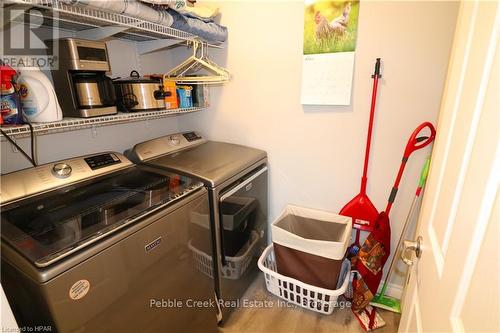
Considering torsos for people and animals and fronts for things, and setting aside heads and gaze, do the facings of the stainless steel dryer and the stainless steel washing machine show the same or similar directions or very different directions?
same or similar directions

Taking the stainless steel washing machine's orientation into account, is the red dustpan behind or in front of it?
in front

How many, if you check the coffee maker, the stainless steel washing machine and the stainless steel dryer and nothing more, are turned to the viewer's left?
0

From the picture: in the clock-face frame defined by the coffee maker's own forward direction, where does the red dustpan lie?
The red dustpan is roughly at 11 o'clock from the coffee maker.

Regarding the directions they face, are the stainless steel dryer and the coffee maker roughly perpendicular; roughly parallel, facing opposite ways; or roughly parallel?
roughly parallel

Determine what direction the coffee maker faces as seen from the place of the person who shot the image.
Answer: facing the viewer and to the right of the viewer

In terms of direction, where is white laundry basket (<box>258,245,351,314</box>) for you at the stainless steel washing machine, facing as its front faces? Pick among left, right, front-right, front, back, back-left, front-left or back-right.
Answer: front-left

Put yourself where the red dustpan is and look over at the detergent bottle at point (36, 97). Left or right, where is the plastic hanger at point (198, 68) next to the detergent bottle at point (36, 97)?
right

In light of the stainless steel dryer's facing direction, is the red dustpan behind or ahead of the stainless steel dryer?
ahead

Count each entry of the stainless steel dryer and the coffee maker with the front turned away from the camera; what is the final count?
0
